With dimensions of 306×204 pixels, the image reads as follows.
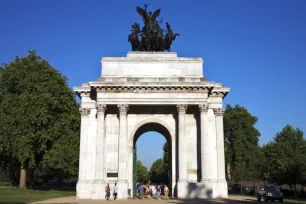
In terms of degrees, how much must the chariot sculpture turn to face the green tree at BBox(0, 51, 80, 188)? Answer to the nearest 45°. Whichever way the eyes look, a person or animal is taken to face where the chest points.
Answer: approximately 135° to its right

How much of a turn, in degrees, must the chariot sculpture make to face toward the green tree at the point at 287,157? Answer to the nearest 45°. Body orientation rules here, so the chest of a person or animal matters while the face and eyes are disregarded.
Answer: approximately 135° to its left

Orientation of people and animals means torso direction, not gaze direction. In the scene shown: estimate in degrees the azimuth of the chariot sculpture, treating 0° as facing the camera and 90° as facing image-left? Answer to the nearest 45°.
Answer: approximately 0°
